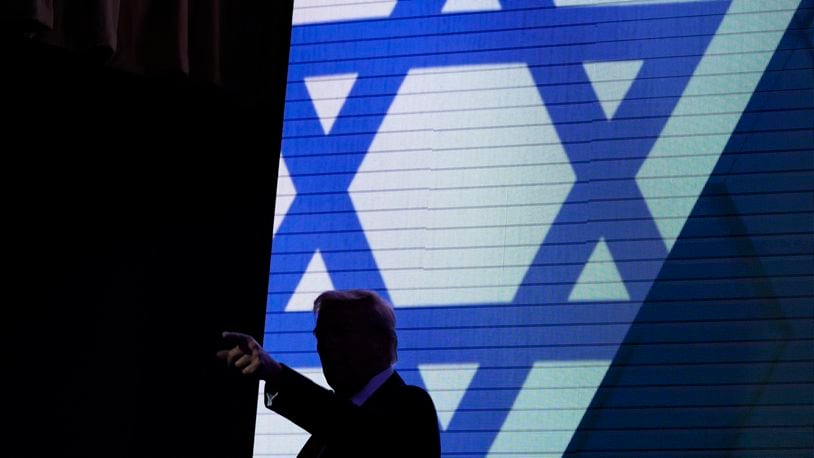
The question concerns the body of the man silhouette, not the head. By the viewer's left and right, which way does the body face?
facing the viewer and to the left of the viewer
